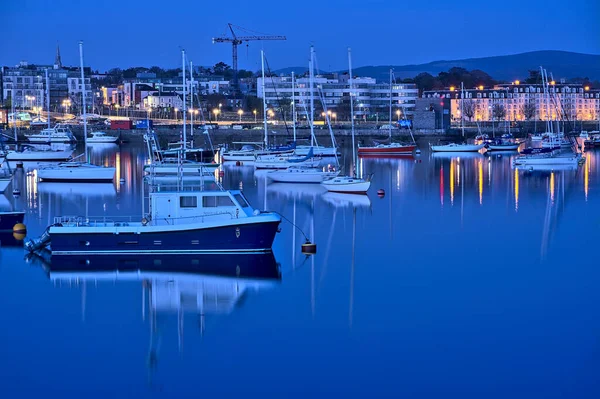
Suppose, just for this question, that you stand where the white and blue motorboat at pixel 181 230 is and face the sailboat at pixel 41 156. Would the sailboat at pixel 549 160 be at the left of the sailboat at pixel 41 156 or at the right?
right

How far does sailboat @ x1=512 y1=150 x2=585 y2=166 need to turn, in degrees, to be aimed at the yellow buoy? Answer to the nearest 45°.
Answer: approximately 90° to its right

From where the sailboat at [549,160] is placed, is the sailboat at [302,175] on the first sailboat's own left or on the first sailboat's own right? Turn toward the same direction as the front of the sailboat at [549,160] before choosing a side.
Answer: on the first sailboat's own right

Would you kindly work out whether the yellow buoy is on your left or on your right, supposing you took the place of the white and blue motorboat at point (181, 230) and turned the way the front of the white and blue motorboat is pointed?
on your left

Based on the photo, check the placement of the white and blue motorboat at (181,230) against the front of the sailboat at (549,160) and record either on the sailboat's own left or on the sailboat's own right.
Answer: on the sailboat's own right

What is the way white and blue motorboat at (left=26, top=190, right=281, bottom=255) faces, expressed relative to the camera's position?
facing to the right of the viewer

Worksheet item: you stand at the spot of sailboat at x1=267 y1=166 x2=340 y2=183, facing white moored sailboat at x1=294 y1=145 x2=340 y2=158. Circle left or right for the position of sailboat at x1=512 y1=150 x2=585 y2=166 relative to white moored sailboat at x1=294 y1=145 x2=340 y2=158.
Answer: right

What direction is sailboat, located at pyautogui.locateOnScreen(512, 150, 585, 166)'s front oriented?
to the viewer's right

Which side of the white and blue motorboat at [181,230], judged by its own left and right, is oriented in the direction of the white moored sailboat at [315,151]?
left

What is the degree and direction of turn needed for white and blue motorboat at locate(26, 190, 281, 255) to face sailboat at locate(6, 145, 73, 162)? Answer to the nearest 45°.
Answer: approximately 90° to its left

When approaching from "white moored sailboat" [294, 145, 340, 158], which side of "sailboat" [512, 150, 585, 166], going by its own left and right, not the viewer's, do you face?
back

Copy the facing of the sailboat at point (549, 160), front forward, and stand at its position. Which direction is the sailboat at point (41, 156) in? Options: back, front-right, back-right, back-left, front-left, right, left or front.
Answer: back

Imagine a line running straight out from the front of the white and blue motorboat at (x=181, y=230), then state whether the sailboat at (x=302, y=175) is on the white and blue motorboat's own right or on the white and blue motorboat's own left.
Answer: on the white and blue motorboat's own left

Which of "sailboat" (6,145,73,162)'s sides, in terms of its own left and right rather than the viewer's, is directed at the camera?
right

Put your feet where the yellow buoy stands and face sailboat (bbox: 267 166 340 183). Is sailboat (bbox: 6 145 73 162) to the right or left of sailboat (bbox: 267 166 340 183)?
left
